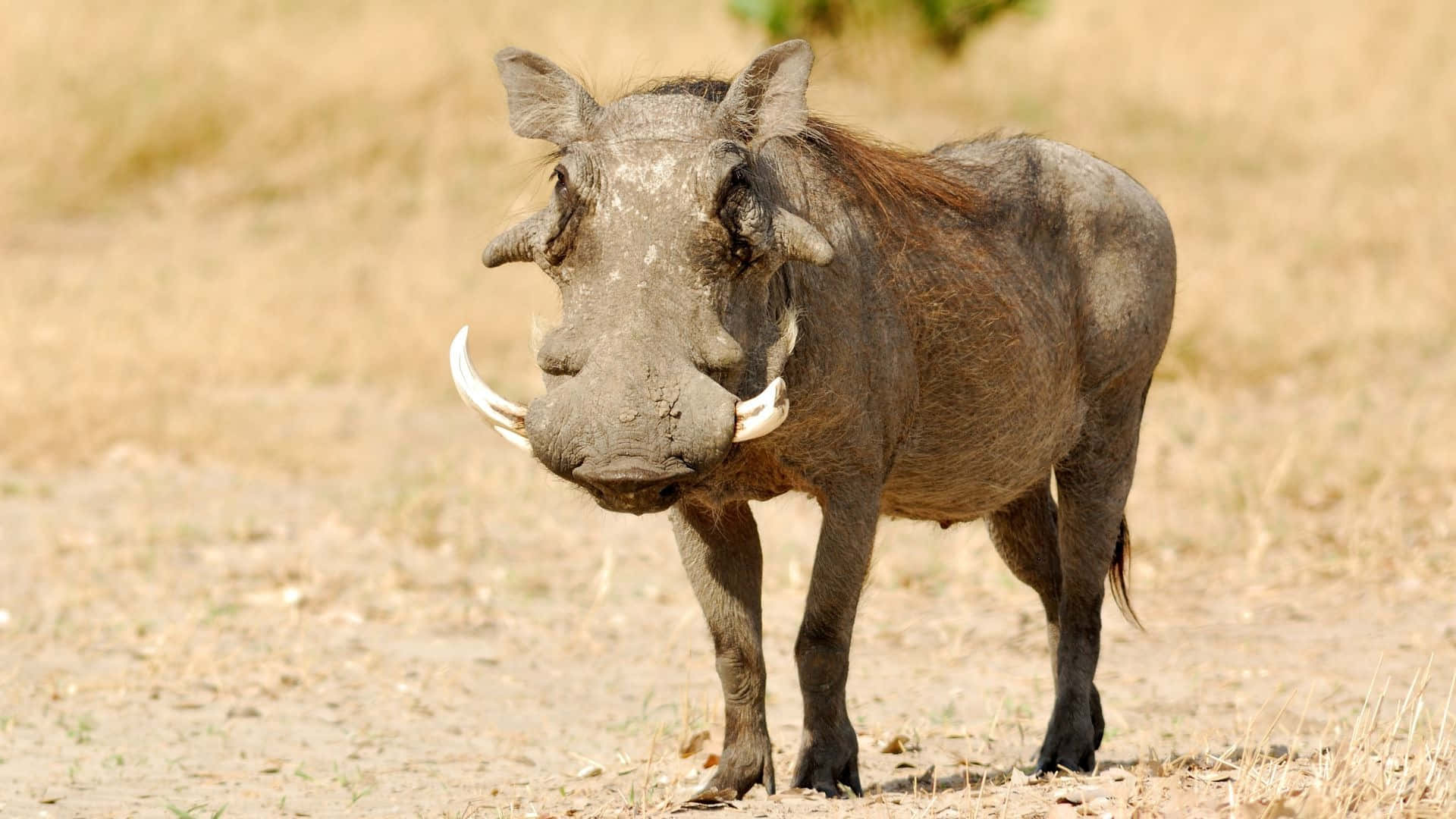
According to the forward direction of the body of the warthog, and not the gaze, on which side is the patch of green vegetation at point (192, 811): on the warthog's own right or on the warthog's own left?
on the warthog's own right

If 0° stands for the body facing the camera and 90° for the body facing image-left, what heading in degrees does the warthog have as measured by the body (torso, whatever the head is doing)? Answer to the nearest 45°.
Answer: approximately 45°

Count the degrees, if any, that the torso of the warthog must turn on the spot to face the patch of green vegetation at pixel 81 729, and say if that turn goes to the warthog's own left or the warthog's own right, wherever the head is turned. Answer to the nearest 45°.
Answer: approximately 90° to the warthog's own right
